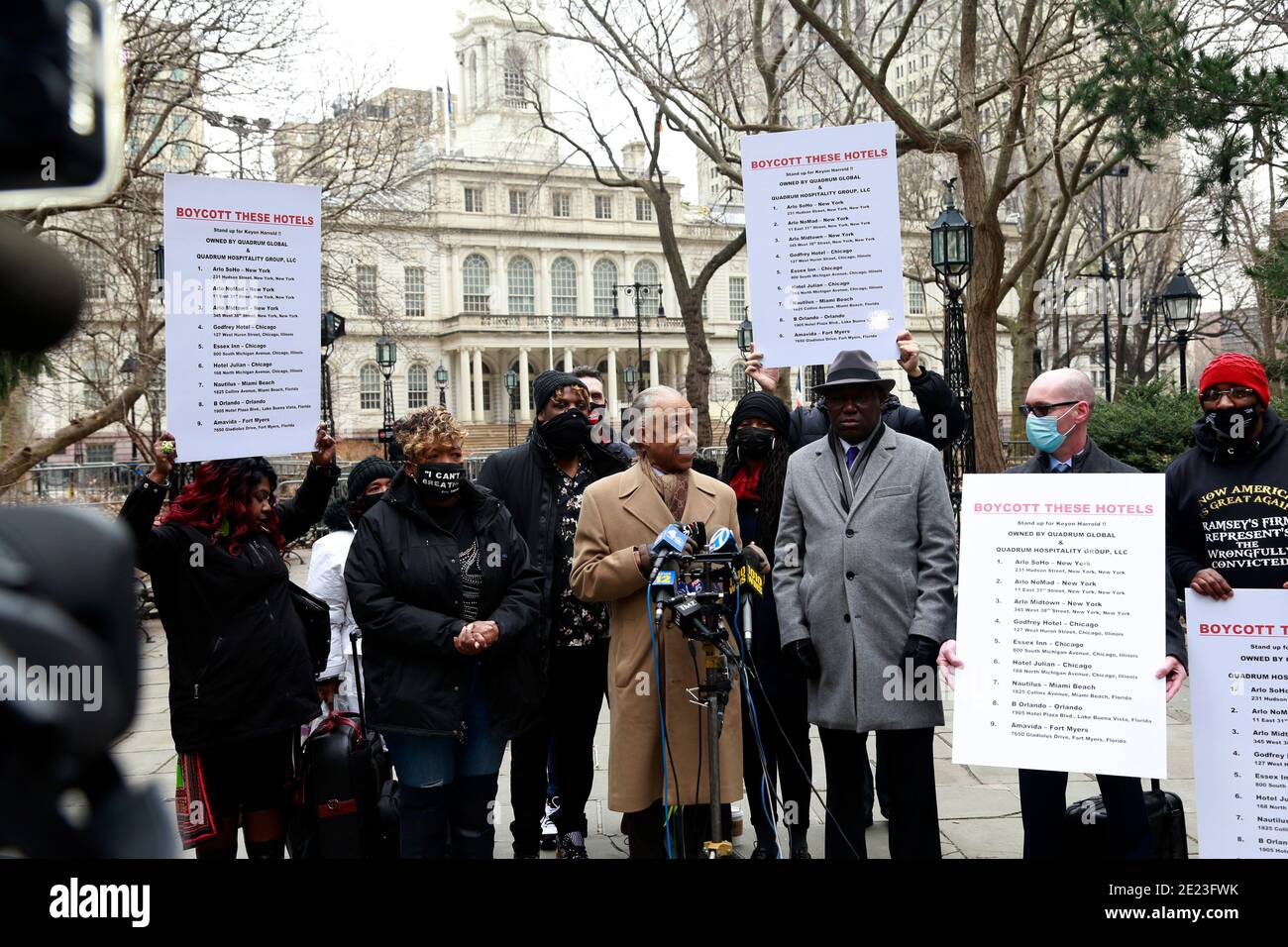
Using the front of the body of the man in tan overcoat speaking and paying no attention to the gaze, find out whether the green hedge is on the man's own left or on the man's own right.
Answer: on the man's own left

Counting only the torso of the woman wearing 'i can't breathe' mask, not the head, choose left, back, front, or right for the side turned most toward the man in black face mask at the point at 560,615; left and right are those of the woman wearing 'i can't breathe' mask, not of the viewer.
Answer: left

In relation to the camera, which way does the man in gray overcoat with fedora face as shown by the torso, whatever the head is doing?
toward the camera

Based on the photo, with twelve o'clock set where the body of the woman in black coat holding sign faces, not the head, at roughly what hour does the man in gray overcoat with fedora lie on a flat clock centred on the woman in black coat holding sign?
The man in gray overcoat with fedora is roughly at 11 o'clock from the woman in black coat holding sign.

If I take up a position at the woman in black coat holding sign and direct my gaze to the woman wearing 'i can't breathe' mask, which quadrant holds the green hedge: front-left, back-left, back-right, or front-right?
front-left

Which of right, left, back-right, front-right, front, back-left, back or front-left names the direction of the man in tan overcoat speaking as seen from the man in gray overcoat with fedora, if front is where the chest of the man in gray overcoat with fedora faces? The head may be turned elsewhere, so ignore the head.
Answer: right

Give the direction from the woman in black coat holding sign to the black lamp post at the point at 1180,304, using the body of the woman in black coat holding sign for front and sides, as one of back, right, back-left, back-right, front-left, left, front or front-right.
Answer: left

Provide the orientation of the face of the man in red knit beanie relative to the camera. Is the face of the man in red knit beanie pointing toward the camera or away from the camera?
toward the camera

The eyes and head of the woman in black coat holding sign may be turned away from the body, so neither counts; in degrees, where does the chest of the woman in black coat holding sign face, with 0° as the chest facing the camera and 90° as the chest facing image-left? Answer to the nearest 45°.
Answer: approximately 315°

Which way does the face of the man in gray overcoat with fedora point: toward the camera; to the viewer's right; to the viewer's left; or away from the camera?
toward the camera

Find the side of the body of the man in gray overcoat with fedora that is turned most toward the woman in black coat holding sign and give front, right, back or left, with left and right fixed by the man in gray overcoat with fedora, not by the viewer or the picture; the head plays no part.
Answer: right

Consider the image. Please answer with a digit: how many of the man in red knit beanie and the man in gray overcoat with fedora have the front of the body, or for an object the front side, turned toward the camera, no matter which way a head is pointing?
2
